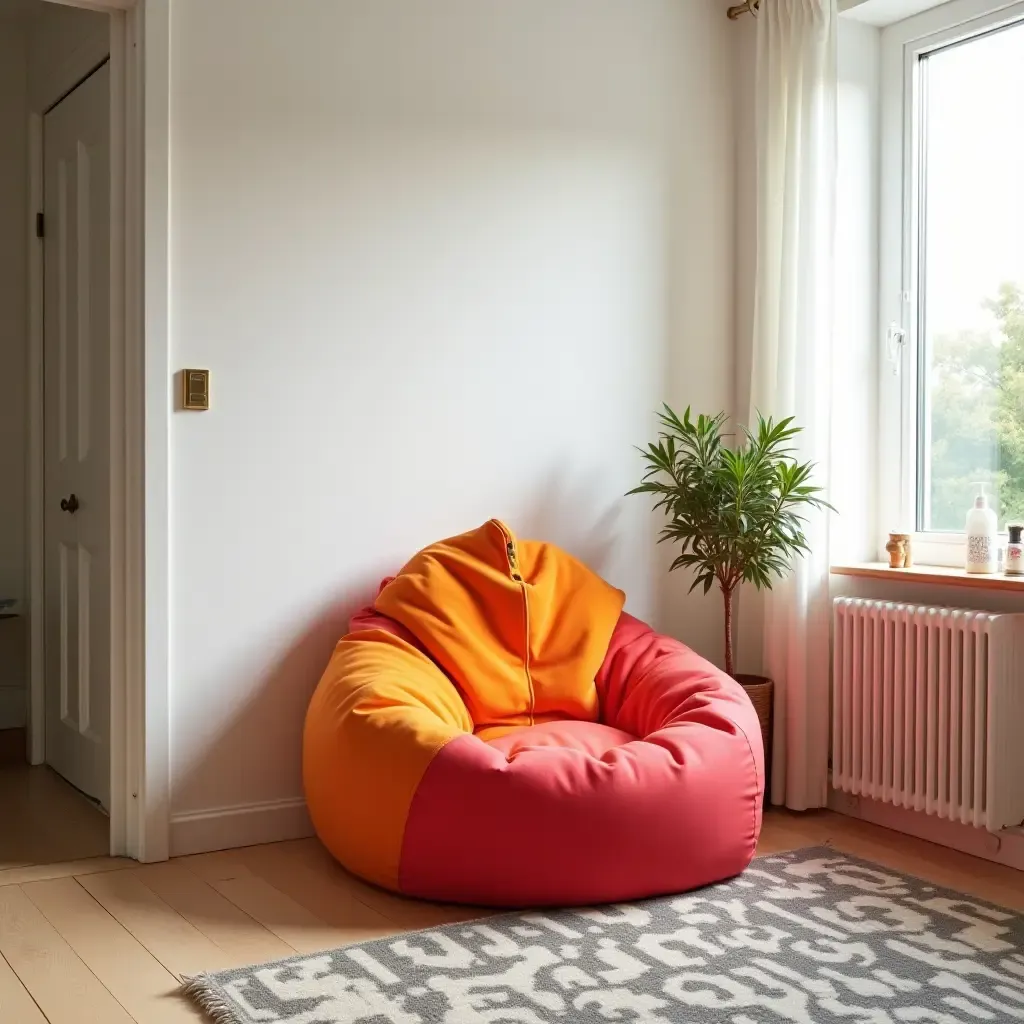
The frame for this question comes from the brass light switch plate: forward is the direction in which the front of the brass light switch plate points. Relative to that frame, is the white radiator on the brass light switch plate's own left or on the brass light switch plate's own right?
on the brass light switch plate's own left

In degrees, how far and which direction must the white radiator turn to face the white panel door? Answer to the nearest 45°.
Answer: approximately 45° to its right

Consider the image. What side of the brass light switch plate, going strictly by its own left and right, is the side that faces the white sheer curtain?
left

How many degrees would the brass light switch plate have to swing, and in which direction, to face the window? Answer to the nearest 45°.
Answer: approximately 90° to its left

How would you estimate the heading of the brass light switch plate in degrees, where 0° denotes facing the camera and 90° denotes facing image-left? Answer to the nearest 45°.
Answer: approximately 0°

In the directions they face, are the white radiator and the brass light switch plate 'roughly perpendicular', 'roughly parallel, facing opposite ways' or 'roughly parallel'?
roughly perpendicular

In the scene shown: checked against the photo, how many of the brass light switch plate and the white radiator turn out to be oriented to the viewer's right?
0

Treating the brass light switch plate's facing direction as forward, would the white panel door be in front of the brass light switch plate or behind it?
behind

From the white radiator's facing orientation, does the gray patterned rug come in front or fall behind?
in front

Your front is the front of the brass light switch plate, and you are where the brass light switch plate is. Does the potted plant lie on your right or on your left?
on your left

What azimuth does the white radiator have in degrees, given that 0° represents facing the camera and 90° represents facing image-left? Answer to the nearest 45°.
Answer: approximately 45°

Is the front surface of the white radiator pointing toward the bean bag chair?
yes

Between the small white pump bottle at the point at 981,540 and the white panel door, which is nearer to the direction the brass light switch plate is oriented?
the small white pump bottle
